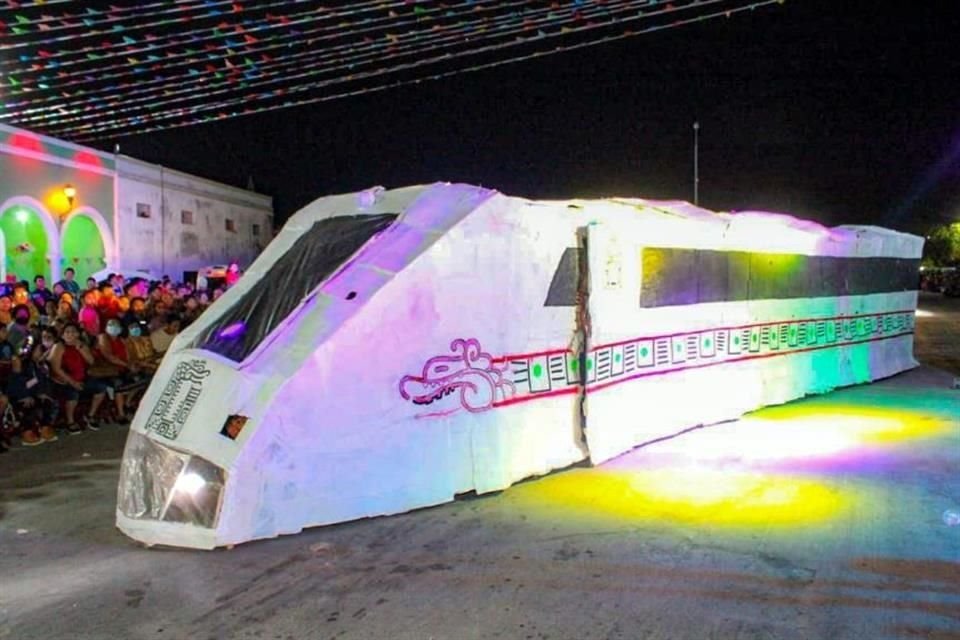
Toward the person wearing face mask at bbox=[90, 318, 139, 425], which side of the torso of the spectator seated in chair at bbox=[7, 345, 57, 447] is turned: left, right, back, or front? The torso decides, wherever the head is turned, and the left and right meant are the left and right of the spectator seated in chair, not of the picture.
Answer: left

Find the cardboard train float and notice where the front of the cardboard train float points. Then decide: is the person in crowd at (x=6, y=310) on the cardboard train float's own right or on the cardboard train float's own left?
on the cardboard train float's own right

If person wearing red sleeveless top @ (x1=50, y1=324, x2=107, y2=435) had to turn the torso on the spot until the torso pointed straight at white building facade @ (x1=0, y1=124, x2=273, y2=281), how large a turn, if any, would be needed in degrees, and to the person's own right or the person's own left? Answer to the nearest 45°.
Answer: approximately 135° to the person's own left

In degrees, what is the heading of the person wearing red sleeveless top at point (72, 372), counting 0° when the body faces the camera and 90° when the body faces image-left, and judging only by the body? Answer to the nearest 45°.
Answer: approximately 315°

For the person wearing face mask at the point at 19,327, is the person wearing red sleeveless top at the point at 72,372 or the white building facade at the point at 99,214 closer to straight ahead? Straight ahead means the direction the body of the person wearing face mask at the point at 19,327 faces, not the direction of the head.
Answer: the person wearing red sleeveless top

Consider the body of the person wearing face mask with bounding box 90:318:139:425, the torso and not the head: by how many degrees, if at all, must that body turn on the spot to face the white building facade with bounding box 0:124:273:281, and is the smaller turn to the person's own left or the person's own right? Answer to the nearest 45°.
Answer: approximately 135° to the person's own left

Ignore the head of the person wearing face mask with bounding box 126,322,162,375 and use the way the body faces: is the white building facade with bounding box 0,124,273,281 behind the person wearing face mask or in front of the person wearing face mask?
behind
